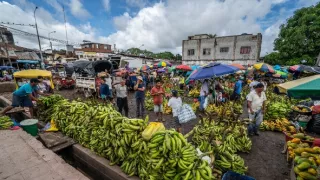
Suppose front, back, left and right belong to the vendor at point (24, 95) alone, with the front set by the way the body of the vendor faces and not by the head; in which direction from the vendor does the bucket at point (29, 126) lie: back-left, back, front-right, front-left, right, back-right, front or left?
right

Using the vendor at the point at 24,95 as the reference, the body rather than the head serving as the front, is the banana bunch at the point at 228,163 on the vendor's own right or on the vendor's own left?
on the vendor's own right

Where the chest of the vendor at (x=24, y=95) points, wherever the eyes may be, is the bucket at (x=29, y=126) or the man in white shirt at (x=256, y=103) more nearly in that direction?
the man in white shirt

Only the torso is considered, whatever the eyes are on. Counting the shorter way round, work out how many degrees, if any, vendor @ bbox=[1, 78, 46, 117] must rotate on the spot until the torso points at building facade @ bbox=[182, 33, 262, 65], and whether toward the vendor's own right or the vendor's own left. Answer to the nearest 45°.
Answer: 0° — they already face it

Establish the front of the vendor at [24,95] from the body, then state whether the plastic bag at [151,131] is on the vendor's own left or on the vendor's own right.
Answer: on the vendor's own right

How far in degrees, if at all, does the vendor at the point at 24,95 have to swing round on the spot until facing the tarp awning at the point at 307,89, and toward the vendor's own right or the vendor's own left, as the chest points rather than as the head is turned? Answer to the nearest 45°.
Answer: approximately 45° to the vendor's own right

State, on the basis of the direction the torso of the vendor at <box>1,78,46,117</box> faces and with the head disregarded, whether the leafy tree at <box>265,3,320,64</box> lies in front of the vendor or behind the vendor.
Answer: in front

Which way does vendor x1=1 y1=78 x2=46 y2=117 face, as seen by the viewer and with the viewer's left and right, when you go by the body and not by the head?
facing to the right of the viewer
